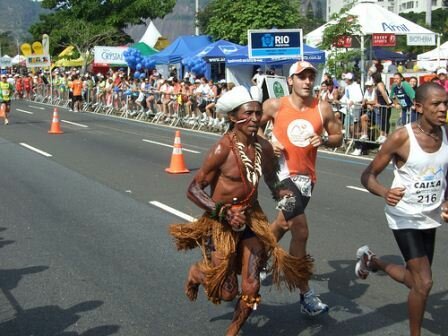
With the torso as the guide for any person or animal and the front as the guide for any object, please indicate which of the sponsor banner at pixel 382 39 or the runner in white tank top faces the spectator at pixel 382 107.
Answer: the sponsor banner

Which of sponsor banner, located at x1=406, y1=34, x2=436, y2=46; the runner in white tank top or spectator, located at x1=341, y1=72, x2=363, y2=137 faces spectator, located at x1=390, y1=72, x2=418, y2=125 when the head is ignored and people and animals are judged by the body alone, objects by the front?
the sponsor banner

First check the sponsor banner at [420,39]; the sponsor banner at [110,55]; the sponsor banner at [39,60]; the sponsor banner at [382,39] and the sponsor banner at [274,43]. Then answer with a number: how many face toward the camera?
5

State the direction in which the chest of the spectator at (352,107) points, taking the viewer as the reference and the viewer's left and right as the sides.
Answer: facing the viewer and to the left of the viewer

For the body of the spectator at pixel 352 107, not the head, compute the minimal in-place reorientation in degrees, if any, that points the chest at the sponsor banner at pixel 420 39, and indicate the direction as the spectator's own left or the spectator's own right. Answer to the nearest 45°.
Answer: approximately 135° to the spectator's own right

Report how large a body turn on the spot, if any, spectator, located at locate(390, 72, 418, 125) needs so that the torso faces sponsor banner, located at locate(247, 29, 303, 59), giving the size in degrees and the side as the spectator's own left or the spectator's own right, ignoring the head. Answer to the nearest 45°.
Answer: approximately 90° to the spectator's own right

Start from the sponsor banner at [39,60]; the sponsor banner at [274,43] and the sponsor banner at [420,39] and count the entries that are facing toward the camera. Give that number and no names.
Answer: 3

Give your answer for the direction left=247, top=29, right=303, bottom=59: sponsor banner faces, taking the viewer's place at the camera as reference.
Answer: facing the viewer

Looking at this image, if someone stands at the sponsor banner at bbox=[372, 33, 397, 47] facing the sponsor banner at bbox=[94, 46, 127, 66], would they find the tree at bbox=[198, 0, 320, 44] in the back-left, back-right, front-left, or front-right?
front-right

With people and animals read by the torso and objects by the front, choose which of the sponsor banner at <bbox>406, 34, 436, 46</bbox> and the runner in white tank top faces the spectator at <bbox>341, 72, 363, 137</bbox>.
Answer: the sponsor banner

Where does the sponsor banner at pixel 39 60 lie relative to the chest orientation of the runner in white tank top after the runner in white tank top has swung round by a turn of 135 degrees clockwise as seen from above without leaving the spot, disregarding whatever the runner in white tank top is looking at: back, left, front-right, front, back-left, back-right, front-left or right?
front-right

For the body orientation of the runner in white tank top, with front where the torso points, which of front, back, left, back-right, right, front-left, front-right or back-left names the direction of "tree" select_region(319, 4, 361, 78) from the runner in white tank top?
back-left

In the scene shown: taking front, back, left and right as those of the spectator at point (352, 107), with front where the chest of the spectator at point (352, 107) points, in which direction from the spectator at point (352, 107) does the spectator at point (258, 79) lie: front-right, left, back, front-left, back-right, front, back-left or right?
right

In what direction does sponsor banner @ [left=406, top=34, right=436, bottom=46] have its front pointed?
toward the camera

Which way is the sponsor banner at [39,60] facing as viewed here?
toward the camera

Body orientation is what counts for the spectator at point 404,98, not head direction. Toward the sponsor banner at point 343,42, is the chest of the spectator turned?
no
